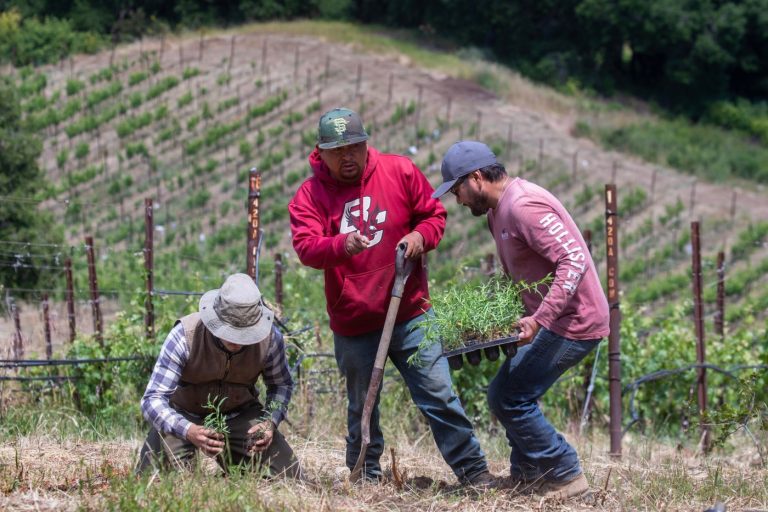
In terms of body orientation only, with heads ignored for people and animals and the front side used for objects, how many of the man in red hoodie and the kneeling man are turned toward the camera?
2

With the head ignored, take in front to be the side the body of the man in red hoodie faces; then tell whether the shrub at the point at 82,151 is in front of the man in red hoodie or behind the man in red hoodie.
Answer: behind

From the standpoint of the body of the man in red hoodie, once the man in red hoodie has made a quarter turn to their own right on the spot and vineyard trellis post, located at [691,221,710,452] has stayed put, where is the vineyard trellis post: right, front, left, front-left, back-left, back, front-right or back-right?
back-right

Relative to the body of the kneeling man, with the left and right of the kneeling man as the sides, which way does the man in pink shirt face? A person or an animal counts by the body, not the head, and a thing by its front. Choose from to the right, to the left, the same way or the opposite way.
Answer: to the right

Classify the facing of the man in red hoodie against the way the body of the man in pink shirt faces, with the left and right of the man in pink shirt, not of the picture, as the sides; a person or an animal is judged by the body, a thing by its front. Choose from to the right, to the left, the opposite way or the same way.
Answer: to the left

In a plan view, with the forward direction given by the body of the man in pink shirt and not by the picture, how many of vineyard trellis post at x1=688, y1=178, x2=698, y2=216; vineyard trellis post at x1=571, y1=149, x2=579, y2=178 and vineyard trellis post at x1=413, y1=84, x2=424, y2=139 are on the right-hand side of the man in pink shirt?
3

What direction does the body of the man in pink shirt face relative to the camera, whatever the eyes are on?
to the viewer's left

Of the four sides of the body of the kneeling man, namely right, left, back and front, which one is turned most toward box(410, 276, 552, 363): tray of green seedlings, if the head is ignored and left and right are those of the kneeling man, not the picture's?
left

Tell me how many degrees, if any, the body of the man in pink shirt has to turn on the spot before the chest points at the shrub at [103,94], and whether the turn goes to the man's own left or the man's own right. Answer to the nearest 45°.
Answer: approximately 45° to the man's own right

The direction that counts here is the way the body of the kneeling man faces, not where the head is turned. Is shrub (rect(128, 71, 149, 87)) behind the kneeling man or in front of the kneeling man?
behind

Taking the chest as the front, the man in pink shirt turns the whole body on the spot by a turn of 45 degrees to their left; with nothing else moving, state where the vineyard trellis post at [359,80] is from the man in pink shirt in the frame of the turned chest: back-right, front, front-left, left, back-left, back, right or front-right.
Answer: back-right

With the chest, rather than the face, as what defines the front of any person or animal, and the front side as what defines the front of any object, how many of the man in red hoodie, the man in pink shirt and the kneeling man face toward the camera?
2

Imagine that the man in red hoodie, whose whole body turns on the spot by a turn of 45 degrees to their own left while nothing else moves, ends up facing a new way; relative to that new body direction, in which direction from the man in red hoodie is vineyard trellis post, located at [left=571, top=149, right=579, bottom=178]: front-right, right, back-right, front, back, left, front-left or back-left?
back-left

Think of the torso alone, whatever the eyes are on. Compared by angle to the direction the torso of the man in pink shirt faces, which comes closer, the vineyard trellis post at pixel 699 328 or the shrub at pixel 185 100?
the shrub

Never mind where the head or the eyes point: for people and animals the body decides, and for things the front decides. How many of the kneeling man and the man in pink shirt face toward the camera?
1
